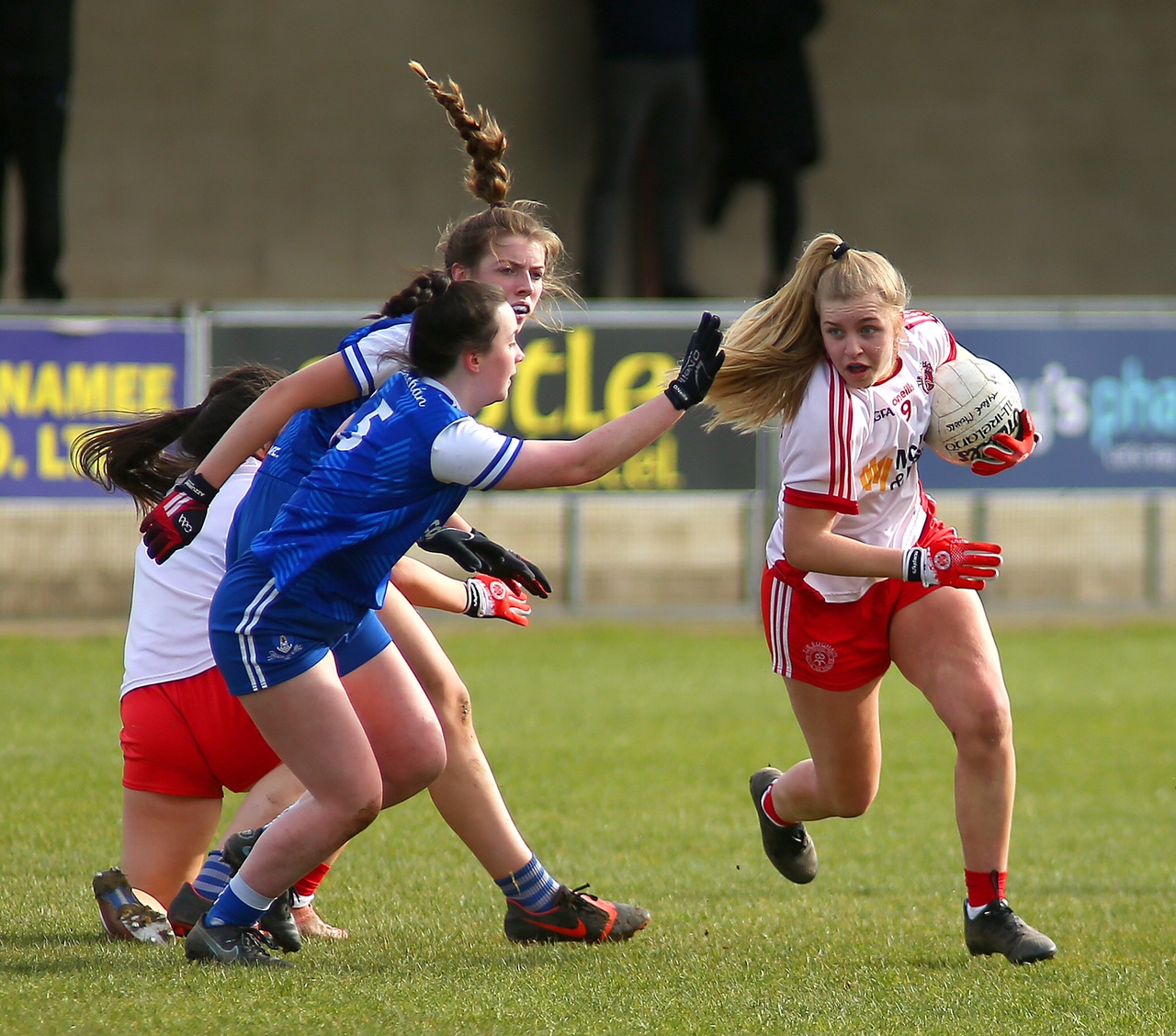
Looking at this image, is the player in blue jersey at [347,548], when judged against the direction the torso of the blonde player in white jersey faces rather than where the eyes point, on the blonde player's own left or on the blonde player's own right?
on the blonde player's own right

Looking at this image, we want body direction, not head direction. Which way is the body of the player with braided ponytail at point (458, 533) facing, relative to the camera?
to the viewer's right

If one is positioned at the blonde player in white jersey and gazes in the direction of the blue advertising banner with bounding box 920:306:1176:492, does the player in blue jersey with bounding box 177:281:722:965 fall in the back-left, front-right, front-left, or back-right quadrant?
back-left

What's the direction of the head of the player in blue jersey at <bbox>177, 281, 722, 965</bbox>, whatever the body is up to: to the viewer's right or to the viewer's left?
to the viewer's right

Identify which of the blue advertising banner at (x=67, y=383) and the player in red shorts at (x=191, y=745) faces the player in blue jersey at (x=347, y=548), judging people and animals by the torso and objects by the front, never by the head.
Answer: the blue advertising banner

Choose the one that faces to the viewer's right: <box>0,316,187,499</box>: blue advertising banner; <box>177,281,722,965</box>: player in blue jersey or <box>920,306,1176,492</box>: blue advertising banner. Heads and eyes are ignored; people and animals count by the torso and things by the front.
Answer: the player in blue jersey

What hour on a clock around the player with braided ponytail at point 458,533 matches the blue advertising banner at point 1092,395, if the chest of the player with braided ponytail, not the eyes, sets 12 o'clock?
The blue advertising banner is roughly at 10 o'clock from the player with braided ponytail.

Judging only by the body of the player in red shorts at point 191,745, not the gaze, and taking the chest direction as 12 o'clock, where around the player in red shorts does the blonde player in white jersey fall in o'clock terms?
The blonde player in white jersey is roughly at 2 o'clock from the player in red shorts.

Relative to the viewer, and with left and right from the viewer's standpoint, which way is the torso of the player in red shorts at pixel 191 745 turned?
facing away from the viewer and to the right of the viewer

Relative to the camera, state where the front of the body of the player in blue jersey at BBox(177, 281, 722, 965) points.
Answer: to the viewer's right

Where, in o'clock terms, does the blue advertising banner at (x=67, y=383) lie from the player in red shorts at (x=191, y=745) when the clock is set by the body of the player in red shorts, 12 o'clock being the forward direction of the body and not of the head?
The blue advertising banner is roughly at 10 o'clock from the player in red shorts.

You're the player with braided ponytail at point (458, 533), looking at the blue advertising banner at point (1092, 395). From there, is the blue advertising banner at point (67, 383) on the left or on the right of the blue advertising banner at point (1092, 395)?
left

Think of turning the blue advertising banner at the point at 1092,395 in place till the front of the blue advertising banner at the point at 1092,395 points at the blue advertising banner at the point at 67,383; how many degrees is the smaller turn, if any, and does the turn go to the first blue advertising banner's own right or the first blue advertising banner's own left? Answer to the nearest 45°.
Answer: approximately 45° to the first blue advertising banner's own right
